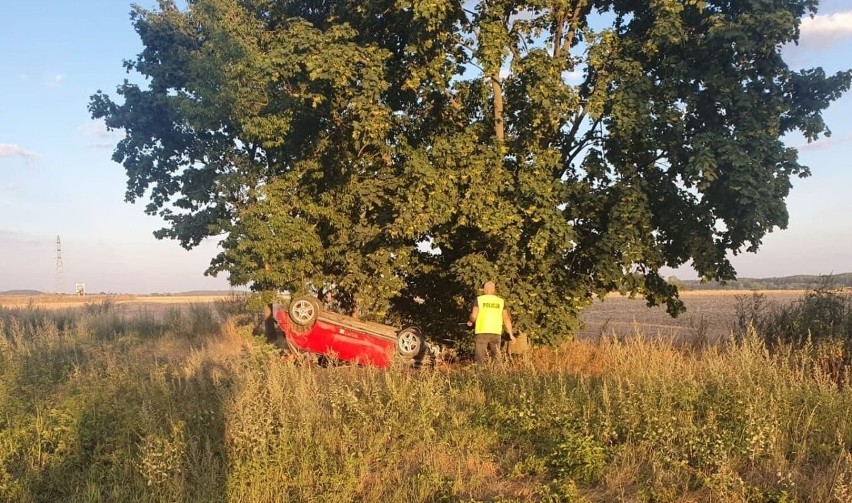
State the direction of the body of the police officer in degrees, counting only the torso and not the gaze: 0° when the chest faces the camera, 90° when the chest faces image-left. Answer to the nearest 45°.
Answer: approximately 180°

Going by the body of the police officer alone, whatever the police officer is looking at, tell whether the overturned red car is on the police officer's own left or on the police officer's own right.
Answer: on the police officer's own left
